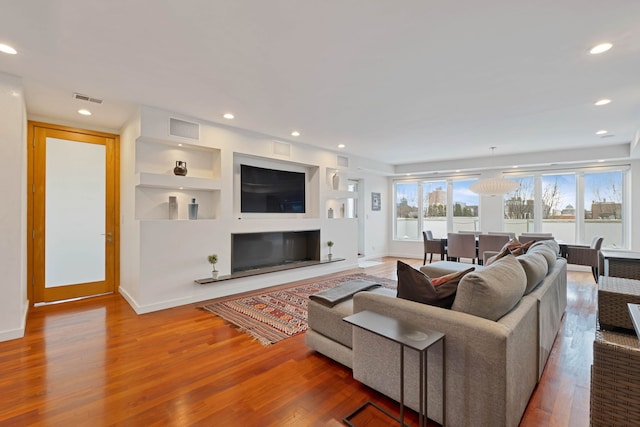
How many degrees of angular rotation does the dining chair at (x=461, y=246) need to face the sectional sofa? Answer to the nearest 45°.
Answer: approximately 180°

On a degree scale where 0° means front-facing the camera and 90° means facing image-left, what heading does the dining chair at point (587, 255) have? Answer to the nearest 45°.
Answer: approximately 90°

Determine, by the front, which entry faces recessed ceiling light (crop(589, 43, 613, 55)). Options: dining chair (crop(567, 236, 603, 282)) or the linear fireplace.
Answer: the linear fireplace

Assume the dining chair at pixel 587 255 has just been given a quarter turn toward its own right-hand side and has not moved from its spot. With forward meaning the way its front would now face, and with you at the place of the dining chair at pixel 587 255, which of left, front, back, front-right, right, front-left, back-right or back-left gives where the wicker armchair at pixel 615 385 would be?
back

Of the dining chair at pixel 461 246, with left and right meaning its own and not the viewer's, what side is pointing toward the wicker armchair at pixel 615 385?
back

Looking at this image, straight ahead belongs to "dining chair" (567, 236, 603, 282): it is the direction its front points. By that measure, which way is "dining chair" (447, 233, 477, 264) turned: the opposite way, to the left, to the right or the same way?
to the right

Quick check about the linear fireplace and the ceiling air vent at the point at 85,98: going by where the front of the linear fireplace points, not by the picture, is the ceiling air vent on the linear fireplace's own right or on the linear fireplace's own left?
on the linear fireplace's own right

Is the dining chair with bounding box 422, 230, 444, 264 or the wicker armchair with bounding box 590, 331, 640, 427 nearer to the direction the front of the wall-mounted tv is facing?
the wicker armchair

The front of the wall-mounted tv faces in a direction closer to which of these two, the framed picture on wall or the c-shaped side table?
the c-shaped side table

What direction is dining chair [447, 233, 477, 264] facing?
away from the camera

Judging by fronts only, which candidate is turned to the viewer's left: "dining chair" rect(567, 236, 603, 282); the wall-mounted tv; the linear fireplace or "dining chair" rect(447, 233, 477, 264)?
"dining chair" rect(567, 236, 603, 282)
